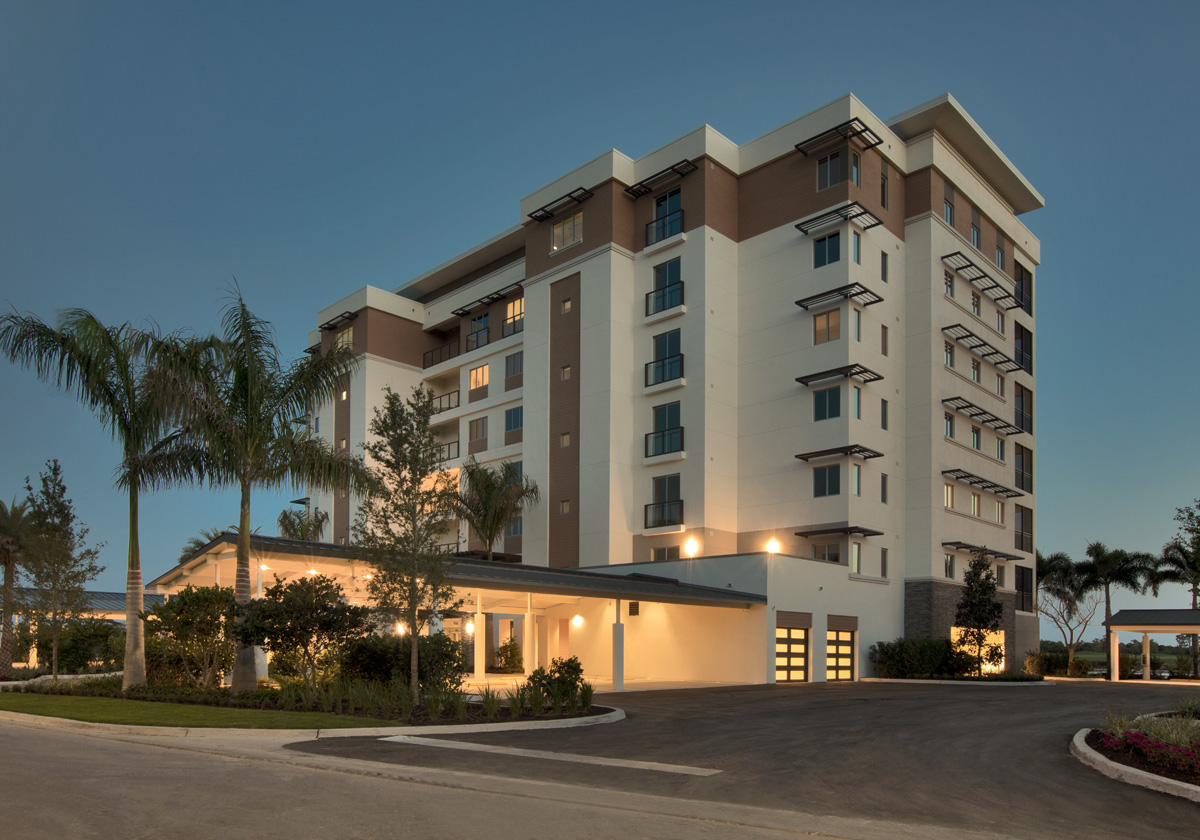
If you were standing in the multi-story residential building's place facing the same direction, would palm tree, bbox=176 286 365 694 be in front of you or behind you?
in front

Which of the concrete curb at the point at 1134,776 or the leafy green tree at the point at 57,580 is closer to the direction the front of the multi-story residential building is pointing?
the leafy green tree

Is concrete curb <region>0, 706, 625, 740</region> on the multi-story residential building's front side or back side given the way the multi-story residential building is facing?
on the front side

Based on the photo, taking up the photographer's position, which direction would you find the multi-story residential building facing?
facing the viewer and to the left of the viewer

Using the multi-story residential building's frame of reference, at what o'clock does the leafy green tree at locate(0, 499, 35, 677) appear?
The leafy green tree is roughly at 1 o'clock from the multi-story residential building.

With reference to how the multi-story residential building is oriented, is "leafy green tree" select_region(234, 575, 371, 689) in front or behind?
in front

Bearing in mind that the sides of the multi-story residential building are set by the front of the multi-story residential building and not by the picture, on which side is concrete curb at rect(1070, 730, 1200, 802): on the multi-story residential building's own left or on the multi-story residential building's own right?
on the multi-story residential building's own left
